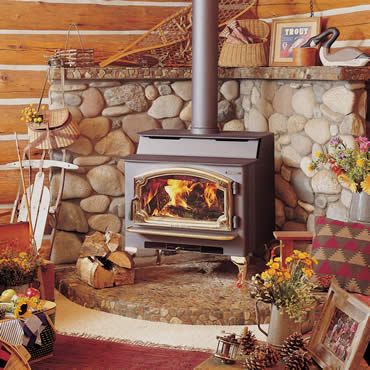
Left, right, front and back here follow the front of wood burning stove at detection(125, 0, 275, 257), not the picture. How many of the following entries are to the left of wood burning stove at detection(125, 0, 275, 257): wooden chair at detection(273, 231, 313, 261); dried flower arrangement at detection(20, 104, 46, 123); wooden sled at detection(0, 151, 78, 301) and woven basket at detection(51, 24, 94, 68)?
1

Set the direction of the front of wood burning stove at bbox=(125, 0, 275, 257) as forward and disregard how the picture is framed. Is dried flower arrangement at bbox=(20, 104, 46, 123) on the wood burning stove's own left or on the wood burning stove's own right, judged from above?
on the wood burning stove's own right

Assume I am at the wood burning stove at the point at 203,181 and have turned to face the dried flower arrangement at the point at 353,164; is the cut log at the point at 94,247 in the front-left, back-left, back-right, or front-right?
back-right

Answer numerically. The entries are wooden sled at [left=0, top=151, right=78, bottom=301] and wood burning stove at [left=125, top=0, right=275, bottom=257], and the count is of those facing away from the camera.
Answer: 0

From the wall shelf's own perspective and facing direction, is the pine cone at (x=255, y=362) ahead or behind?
ahead

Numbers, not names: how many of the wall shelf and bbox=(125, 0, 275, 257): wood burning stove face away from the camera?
0
